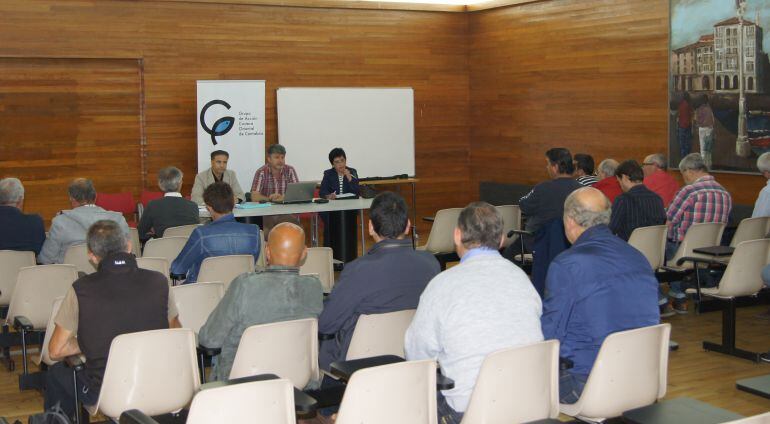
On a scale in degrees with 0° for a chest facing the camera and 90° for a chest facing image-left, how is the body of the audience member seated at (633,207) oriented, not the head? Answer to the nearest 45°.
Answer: approximately 135°

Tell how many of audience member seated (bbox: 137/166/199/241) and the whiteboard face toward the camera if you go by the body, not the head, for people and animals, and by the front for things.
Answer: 1

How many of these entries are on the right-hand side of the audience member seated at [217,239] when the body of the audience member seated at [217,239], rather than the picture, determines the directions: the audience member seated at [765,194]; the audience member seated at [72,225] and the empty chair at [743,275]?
2

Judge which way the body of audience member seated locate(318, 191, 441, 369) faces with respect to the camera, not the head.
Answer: away from the camera

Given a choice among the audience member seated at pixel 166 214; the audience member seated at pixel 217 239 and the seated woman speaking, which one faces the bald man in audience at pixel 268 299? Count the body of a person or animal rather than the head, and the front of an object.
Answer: the seated woman speaking

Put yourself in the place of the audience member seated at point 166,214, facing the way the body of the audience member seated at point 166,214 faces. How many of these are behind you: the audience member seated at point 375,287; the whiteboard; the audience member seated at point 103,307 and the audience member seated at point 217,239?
3

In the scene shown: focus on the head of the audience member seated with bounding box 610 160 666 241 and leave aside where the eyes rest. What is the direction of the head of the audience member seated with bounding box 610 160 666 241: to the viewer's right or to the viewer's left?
to the viewer's left

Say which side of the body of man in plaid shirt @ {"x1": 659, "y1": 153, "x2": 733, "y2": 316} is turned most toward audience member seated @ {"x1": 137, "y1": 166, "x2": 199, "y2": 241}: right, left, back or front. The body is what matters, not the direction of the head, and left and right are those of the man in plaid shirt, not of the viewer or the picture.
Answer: left

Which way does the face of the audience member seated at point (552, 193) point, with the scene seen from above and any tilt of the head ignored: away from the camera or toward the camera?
away from the camera

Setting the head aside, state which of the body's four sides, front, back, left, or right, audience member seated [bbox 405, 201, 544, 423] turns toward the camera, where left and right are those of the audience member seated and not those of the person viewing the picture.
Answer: back

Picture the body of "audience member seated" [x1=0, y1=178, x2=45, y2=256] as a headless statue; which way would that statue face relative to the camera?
away from the camera
